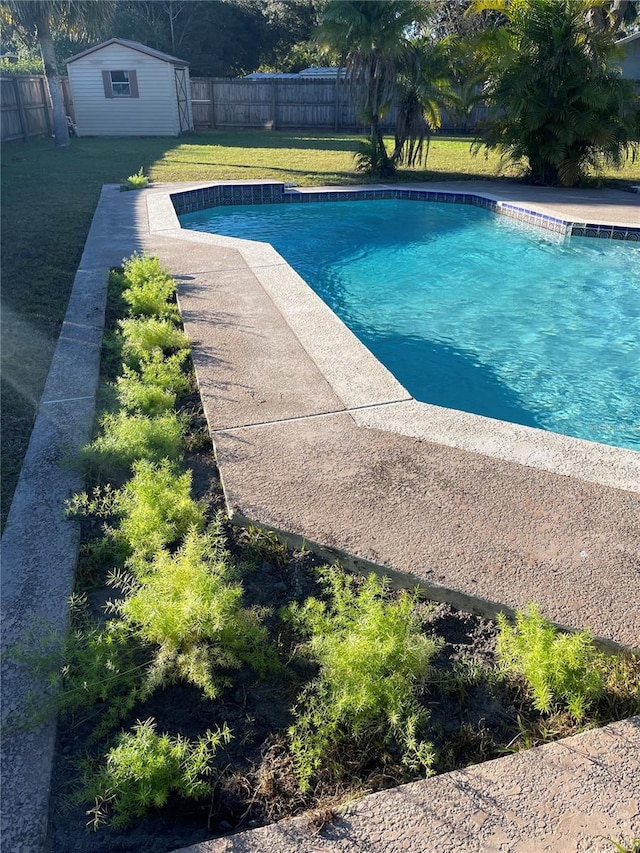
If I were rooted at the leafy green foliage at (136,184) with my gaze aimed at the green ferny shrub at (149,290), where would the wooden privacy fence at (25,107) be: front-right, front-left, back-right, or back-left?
back-right

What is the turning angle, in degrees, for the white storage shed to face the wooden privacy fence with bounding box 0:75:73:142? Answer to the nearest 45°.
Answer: approximately 135° to its right

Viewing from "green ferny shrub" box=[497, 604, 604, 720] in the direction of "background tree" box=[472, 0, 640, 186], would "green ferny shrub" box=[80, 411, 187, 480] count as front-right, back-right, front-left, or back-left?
front-left

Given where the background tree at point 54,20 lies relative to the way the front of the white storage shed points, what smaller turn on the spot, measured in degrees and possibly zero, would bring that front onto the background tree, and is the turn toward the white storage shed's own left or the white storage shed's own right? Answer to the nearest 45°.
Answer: approximately 135° to the white storage shed's own right
